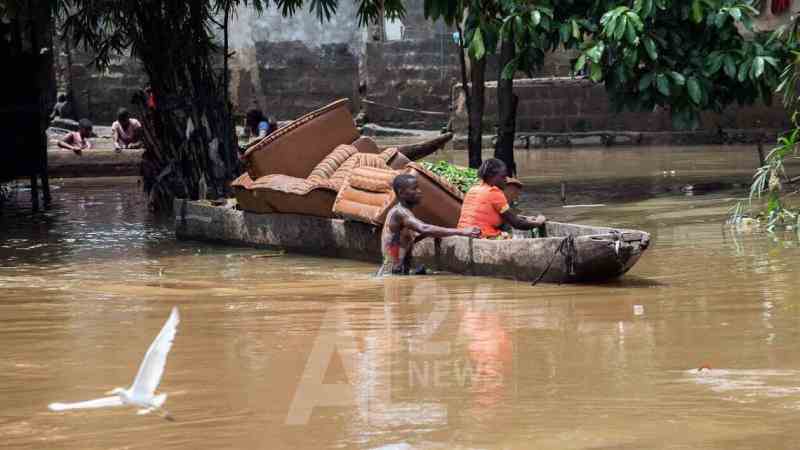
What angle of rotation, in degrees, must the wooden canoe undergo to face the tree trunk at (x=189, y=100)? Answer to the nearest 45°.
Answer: approximately 135° to its left

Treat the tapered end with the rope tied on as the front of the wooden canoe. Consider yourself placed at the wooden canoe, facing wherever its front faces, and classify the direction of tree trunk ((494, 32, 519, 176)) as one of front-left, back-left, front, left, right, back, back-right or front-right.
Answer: left

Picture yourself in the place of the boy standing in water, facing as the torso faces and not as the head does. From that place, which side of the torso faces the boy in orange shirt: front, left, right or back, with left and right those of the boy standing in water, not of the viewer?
front

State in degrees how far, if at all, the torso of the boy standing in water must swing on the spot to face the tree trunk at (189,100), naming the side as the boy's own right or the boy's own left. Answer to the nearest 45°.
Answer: approximately 135° to the boy's own left

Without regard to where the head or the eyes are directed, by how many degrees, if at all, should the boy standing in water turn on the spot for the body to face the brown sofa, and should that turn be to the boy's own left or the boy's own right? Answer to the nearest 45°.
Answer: approximately 135° to the boy's own left

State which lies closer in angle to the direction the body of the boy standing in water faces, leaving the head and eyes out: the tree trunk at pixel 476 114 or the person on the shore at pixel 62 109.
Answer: the tree trunk

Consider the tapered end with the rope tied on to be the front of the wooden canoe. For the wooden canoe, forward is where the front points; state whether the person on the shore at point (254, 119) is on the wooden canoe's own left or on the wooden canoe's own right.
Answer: on the wooden canoe's own left

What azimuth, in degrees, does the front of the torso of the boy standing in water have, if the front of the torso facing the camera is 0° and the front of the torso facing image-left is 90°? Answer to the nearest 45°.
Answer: approximately 270°

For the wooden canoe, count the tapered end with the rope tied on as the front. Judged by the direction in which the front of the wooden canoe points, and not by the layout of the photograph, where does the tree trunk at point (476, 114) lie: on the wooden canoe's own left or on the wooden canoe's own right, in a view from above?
on the wooden canoe's own left

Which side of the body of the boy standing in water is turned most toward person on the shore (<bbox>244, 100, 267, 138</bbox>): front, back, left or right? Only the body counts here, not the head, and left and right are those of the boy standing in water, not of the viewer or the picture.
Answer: left

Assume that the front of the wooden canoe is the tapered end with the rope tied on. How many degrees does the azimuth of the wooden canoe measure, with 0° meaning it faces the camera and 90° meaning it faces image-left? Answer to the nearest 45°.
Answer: approximately 270°
